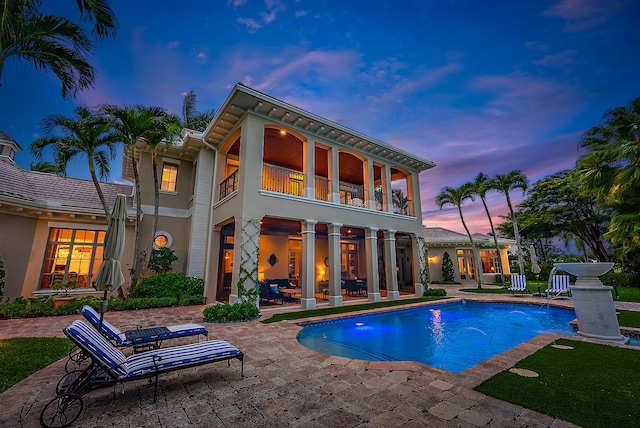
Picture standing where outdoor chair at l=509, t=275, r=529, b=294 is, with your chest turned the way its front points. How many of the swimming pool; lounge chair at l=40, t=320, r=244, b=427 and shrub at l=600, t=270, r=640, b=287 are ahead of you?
2

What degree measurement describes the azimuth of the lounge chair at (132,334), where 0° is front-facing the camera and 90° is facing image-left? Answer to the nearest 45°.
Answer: approximately 270°

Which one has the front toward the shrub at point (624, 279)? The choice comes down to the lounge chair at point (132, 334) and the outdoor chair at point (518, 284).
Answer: the lounge chair

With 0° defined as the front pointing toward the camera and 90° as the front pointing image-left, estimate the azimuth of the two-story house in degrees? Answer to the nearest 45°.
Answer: approximately 315°

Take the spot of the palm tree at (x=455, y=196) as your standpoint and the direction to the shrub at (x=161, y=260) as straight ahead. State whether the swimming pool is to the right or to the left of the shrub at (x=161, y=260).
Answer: left

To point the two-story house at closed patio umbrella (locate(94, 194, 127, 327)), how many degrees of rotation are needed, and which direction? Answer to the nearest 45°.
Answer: approximately 90° to its right
